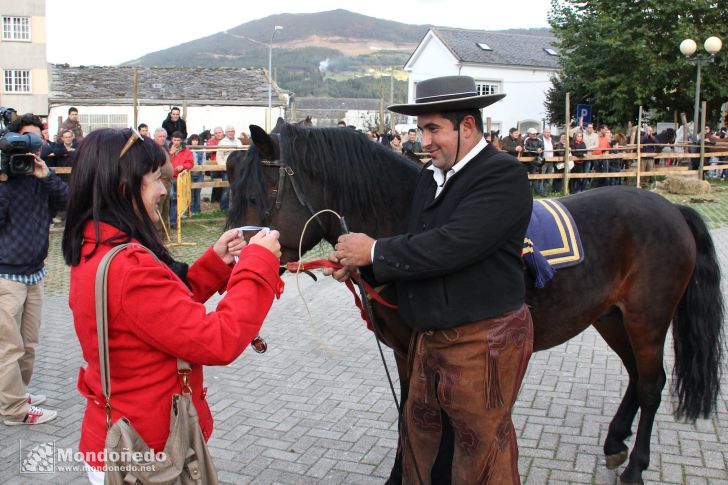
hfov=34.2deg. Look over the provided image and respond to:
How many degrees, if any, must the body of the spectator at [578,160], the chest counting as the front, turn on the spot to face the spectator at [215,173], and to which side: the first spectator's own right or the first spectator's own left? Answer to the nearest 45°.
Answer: approximately 45° to the first spectator's own right

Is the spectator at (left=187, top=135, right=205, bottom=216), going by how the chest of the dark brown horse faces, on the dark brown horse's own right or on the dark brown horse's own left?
on the dark brown horse's own right

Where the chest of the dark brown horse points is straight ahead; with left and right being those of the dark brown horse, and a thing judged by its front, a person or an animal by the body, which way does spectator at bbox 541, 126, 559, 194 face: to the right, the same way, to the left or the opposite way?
to the left

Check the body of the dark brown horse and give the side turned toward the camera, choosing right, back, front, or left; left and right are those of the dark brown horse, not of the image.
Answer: left

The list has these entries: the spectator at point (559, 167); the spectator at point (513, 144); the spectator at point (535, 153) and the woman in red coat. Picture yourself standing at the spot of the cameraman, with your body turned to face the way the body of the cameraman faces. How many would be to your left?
3

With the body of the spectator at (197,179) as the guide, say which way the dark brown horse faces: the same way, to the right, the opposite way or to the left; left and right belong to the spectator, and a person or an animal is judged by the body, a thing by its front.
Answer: to the right

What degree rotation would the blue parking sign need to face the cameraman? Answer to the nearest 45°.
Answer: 0° — it already faces them

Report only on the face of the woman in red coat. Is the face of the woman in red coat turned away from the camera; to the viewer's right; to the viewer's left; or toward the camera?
to the viewer's right

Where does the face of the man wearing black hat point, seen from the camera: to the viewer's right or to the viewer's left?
to the viewer's left

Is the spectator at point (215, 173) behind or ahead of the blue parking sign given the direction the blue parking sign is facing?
ahead
